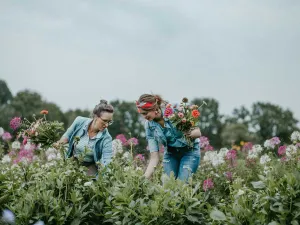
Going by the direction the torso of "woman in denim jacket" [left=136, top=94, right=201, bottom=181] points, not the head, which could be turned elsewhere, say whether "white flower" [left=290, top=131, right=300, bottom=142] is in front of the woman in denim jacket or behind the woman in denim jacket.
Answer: behind
